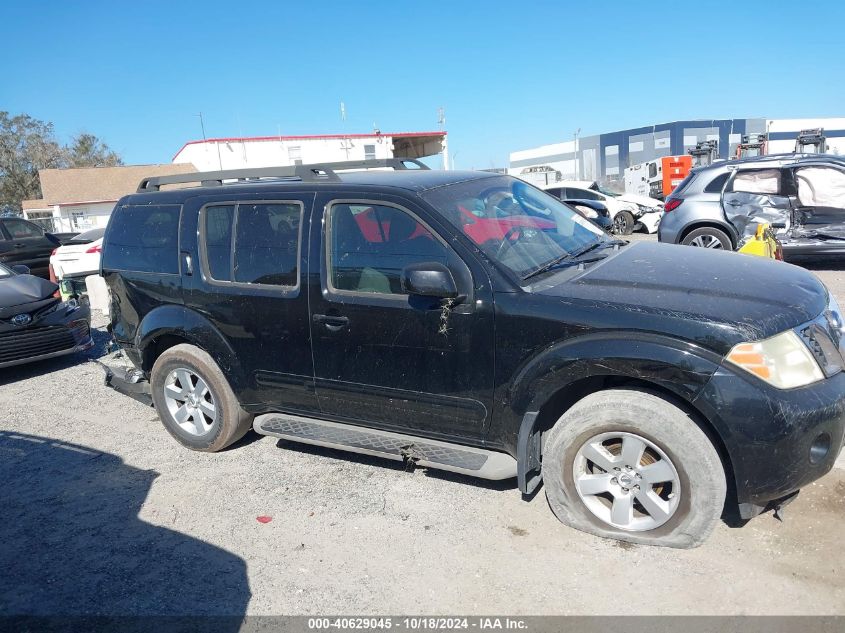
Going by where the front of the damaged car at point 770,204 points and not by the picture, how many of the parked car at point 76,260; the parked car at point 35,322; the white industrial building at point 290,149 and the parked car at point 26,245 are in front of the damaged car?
0

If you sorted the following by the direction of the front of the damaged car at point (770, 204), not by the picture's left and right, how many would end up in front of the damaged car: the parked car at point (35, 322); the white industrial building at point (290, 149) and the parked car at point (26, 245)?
0

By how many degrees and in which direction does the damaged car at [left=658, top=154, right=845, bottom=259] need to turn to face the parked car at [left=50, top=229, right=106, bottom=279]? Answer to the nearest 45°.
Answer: approximately 180°

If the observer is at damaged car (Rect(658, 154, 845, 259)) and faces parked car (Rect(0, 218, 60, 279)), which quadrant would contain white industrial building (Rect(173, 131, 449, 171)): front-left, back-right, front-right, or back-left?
front-right

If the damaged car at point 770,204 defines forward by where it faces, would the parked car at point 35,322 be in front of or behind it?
behind

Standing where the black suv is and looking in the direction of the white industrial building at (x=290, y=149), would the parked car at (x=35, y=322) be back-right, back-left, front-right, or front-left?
front-left

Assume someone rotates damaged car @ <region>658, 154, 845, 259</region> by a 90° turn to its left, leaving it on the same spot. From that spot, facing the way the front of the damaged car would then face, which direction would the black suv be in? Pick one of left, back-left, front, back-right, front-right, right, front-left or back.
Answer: back

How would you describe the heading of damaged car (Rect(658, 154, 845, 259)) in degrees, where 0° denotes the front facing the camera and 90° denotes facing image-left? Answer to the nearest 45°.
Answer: approximately 270°

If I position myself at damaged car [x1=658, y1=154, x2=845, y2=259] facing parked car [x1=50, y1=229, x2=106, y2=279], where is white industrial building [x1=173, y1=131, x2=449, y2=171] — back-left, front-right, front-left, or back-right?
front-right

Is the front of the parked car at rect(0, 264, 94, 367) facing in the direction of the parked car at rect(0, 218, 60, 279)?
no

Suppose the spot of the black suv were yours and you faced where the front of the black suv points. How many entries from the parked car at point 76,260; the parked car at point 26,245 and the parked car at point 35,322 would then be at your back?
3

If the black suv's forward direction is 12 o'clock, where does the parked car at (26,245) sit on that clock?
The parked car is roughly at 6 o'clock from the black suv.

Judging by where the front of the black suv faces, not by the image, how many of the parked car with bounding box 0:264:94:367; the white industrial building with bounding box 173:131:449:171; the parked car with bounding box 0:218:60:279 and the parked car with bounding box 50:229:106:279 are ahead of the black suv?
0

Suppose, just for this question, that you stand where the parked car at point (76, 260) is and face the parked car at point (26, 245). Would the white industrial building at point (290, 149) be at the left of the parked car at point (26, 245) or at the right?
right

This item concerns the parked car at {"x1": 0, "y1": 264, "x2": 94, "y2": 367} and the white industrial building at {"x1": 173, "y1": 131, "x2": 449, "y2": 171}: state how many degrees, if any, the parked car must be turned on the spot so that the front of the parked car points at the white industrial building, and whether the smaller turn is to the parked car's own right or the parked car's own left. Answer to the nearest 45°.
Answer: approximately 90° to the parked car's own left

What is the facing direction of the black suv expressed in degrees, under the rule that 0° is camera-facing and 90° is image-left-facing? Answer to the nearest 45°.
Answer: approximately 315°

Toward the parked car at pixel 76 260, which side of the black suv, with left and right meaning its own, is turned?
back
